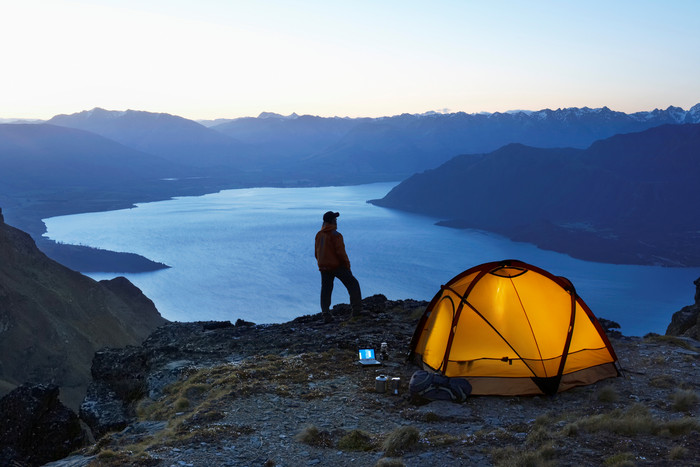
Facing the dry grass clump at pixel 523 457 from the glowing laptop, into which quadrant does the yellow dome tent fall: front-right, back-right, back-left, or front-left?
front-left

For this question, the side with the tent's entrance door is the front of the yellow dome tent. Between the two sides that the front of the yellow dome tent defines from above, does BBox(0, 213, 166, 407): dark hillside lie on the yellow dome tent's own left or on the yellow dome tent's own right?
on the yellow dome tent's own right

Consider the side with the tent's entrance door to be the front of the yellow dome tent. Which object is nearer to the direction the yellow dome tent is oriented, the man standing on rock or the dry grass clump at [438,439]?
the dry grass clump

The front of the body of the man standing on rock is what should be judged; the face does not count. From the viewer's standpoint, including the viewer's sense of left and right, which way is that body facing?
facing away from the viewer and to the right of the viewer

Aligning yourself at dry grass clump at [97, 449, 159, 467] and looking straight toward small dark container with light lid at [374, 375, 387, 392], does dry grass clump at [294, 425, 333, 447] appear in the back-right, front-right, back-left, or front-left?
front-right

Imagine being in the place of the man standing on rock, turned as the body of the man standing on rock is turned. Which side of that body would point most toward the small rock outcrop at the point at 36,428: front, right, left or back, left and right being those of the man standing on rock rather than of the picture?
back

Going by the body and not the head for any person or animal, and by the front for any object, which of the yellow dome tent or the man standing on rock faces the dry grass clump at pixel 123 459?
the yellow dome tent

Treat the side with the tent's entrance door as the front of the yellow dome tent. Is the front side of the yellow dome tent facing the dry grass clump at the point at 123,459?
yes

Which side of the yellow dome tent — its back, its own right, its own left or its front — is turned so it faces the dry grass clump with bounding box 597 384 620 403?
left

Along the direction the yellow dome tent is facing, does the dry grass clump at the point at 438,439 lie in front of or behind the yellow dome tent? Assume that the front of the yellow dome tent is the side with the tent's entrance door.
in front

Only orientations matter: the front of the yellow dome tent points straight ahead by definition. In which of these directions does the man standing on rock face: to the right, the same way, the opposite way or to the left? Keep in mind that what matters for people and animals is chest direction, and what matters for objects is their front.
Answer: the opposite way

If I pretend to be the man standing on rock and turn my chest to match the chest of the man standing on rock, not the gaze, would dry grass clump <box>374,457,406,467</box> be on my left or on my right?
on my right

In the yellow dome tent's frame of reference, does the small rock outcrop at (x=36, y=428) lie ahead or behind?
ahead

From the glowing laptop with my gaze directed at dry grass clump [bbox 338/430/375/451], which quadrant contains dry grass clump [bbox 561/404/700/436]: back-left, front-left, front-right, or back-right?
front-left

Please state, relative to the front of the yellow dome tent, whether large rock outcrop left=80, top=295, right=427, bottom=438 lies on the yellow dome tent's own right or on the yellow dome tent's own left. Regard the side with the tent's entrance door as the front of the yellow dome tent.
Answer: on the yellow dome tent's own right

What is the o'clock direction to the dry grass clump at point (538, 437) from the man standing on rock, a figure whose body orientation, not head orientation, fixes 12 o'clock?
The dry grass clump is roughly at 4 o'clock from the man standing on rock.

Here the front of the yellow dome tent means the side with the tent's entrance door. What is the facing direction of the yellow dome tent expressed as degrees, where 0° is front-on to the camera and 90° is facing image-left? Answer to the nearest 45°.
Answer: approximately 45°
